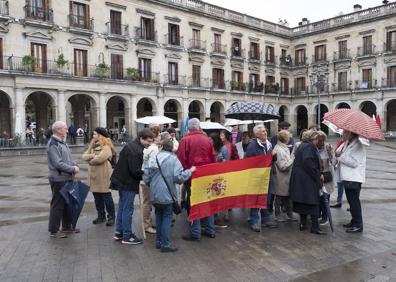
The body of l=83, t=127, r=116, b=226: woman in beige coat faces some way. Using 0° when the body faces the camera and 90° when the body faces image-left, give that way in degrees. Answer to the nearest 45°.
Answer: approximately 45°

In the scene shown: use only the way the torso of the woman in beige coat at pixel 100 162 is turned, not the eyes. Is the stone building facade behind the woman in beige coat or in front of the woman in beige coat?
behind

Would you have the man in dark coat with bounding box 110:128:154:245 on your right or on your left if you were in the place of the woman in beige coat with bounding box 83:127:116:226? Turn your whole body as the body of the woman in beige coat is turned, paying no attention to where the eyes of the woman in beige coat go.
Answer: on your left

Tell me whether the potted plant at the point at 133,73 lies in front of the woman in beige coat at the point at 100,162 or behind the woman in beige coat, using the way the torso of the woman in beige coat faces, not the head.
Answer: behind

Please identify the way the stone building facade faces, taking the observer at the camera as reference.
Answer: facing the viewer and to the right of the viewer
